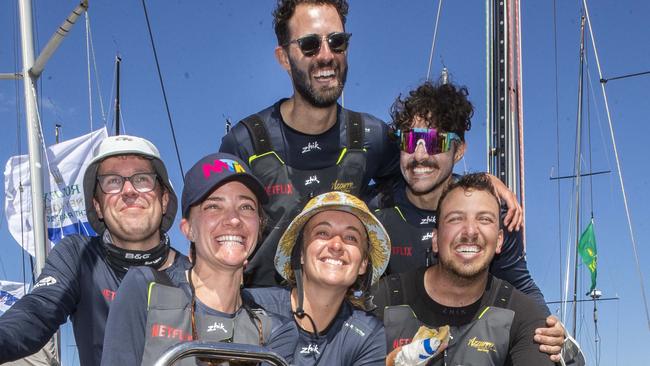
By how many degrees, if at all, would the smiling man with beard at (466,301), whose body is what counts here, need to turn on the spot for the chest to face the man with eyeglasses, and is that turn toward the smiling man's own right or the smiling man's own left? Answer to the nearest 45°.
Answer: approximately 45° to the smiling man's own right

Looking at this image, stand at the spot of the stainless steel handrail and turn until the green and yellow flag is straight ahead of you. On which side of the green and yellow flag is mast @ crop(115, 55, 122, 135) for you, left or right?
left

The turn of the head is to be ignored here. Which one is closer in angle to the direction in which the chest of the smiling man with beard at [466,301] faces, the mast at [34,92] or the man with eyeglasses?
the man with eyeglasses

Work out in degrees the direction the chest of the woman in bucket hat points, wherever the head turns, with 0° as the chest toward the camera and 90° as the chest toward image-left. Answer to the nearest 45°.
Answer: approximately 0°

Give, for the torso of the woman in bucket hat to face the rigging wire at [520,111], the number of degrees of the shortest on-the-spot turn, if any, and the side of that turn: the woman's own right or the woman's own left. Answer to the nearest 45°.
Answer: approximately 135° to the woman's own left
